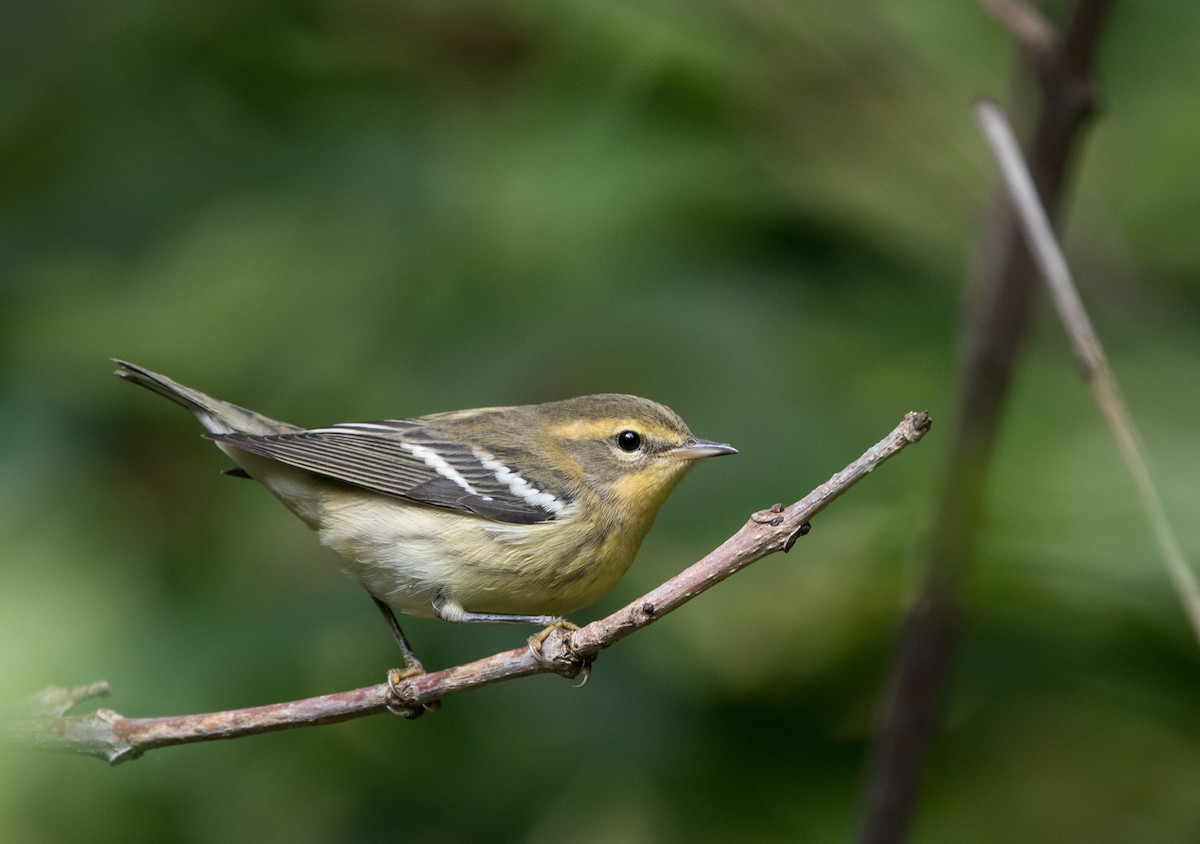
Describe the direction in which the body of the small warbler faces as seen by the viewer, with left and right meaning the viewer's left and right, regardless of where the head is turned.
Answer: facing to the right of the viewer
